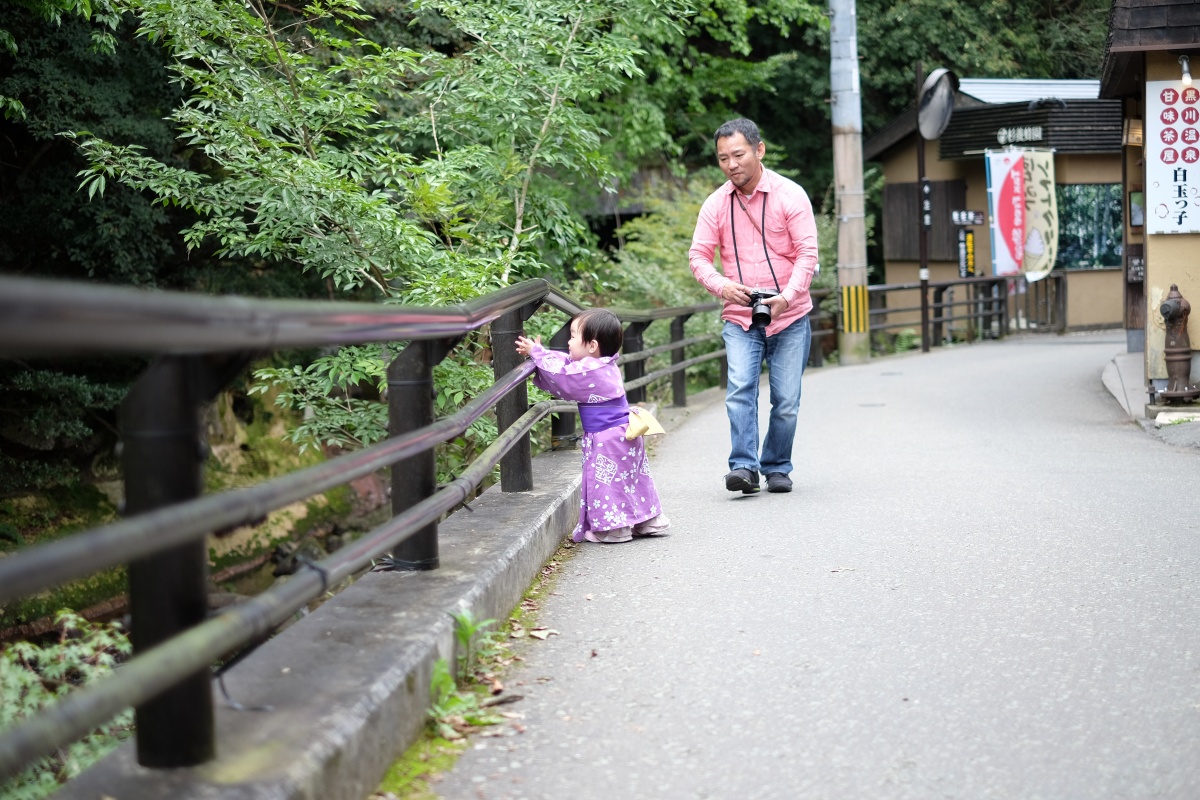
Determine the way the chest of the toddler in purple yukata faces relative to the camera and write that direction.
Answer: to the viewer's left

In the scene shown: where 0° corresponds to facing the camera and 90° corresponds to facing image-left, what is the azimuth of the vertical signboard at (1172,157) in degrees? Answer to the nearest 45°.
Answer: approximately 0°

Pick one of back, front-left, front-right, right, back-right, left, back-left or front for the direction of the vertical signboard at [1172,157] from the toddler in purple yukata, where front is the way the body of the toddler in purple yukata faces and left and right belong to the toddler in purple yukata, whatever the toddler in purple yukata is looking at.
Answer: back-right

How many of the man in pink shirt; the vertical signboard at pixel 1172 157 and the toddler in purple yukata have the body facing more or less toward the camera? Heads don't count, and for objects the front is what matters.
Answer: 2

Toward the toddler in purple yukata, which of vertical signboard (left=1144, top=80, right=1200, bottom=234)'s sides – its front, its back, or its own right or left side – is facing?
front

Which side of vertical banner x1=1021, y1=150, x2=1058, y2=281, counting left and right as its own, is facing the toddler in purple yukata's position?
front

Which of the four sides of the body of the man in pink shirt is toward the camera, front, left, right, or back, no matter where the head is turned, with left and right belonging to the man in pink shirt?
front

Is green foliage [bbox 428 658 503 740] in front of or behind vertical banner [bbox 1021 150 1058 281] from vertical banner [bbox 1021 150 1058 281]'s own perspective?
in front

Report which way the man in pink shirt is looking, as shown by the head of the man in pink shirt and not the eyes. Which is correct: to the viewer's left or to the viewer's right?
to the viewer's left

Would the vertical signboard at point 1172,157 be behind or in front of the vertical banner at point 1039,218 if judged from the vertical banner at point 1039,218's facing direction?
in front

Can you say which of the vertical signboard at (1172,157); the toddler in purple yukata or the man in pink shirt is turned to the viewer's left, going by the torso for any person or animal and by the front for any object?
the toddler in purple yukata
